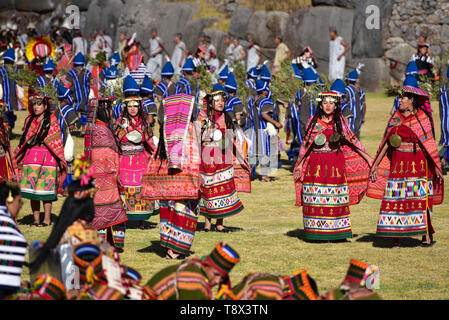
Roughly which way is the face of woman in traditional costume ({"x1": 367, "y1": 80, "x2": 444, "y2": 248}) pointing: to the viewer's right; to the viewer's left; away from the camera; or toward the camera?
to the viewer's left

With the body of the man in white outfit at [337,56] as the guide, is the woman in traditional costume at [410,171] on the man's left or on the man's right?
on the man's left

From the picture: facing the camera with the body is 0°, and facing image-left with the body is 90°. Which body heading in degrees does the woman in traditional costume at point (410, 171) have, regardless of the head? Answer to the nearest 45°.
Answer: approximately 45°

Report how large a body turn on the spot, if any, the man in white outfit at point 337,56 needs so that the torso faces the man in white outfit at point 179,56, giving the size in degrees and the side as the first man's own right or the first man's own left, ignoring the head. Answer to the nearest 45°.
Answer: approximately 45° to the first man's own right

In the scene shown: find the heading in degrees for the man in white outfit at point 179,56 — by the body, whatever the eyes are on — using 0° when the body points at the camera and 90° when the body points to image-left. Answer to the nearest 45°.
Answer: approximately 45°

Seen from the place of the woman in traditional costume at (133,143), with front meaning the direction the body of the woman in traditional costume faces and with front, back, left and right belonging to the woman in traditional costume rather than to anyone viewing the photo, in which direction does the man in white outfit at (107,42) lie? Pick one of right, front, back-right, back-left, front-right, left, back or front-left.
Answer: back

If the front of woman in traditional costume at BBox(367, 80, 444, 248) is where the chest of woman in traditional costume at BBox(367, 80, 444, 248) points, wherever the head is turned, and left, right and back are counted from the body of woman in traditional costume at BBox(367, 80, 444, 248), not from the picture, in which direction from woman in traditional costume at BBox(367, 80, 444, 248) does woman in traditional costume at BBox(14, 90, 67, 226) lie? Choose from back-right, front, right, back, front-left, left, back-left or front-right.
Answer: front-right

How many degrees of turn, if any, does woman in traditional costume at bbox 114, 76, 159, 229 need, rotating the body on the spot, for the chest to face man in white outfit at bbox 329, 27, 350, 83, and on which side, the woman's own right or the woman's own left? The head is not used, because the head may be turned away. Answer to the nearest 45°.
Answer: approximately 135° to the woman's own left

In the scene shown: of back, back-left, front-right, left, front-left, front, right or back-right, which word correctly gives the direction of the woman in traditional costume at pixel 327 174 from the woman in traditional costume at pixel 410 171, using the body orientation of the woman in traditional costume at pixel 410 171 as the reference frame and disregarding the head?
front-right

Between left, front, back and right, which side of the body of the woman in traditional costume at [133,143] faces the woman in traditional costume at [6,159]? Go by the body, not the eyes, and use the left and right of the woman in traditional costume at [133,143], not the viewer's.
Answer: right

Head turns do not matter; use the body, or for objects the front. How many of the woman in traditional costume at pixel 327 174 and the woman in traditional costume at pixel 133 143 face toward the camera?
2

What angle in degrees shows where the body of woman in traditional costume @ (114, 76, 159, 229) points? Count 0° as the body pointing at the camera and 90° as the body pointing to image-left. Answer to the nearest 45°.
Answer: approximately 0°

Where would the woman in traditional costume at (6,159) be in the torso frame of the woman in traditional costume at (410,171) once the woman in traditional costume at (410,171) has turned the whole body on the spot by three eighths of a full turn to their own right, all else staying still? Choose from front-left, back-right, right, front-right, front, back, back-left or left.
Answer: left

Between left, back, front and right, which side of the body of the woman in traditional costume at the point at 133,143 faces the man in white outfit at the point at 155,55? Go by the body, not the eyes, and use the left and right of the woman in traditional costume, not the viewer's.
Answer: back
